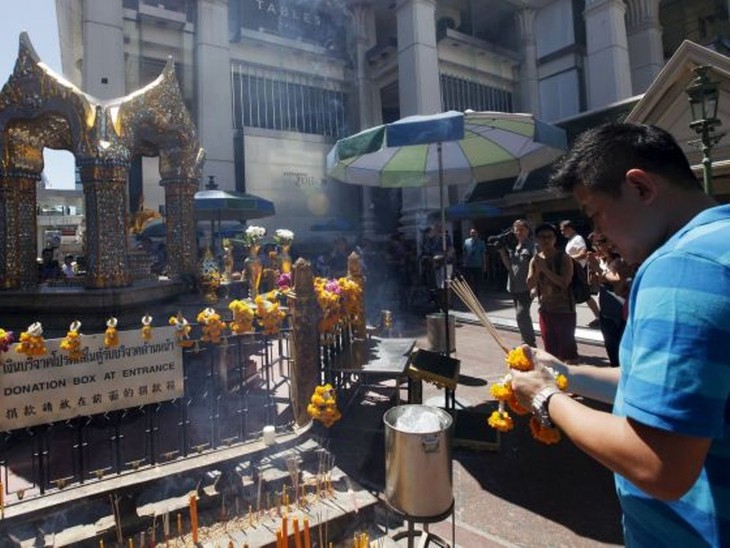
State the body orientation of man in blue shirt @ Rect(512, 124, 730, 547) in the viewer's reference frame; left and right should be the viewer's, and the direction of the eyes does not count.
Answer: facing to the left of the viewer

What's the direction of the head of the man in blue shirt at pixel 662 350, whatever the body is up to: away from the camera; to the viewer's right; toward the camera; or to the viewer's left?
to the viewer's left

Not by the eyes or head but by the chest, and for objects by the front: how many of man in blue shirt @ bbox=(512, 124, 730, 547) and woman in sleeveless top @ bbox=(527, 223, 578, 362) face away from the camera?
0

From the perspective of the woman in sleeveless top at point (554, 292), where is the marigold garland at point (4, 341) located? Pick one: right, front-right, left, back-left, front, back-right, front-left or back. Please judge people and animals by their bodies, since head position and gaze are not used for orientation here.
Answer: front

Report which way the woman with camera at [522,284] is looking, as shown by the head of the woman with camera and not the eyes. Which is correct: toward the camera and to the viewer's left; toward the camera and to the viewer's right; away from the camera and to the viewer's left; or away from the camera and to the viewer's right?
toward the camera and to the viewer's left

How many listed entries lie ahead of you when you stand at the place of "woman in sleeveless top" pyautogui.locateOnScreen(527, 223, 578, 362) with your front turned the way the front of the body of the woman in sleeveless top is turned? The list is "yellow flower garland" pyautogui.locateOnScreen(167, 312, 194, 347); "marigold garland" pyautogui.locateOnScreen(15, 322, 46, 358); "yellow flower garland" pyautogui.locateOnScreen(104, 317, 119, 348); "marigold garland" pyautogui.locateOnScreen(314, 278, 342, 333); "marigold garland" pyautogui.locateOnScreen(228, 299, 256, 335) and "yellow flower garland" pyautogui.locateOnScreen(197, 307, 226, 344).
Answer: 6

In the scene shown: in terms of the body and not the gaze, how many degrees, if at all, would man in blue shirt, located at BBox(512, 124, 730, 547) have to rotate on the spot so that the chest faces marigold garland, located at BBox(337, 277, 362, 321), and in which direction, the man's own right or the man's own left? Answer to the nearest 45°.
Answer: approximately 45° to the man's own right

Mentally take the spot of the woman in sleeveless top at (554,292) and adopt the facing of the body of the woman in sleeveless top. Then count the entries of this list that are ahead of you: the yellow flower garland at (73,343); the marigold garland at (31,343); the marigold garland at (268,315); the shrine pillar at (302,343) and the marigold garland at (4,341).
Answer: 5

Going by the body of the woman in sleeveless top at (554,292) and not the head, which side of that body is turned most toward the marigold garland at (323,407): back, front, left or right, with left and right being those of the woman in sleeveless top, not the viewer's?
front

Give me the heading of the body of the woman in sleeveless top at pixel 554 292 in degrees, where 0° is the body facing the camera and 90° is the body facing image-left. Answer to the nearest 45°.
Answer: approximately 45°

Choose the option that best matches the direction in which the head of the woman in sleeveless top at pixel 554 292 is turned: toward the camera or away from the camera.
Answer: toward the camera

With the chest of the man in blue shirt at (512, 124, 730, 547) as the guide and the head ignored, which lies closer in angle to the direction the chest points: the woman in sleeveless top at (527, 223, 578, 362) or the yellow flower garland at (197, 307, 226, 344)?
the yellow flower garland

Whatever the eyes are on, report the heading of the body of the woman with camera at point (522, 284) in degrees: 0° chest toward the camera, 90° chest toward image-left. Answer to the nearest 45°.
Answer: approximately 45°

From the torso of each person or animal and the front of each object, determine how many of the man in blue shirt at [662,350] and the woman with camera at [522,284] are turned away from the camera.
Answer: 0

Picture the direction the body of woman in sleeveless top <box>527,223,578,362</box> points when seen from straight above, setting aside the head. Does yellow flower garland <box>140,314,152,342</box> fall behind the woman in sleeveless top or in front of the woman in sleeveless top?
in front

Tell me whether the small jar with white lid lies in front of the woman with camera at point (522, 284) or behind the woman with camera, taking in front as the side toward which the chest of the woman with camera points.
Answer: in front

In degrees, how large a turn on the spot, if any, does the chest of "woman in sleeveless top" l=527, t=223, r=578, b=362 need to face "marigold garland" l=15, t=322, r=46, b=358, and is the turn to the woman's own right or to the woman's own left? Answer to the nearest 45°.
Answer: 0° — they already face it

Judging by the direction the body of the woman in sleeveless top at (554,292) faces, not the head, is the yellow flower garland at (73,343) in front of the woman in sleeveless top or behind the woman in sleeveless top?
in front

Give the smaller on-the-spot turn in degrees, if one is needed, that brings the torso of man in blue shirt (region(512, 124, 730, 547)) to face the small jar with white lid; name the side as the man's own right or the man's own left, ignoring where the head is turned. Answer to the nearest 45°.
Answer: approximately 45° to the man's own right

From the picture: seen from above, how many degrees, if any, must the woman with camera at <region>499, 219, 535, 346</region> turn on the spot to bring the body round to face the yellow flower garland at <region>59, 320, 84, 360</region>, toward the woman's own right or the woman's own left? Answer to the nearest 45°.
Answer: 0° — they already face it
